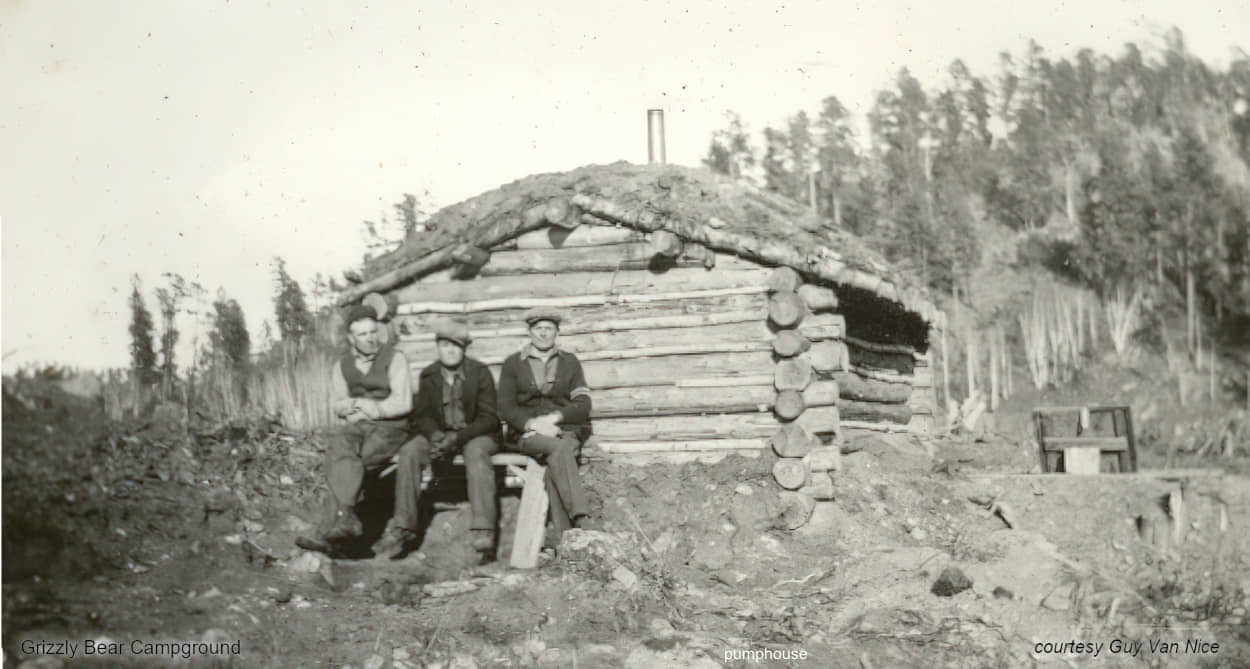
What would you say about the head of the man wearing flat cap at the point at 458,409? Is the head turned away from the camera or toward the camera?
toward the camera

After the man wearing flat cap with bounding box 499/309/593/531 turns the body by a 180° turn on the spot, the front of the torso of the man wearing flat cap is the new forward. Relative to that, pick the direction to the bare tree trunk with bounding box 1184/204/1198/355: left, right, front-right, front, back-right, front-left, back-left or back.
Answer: front-right

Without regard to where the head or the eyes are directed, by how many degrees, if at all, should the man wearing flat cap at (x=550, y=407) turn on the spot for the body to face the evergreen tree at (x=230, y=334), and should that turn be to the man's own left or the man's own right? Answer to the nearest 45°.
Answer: approximately 135° to the man's own right

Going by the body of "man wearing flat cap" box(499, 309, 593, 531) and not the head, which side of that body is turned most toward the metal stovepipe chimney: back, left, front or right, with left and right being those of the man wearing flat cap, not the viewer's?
back

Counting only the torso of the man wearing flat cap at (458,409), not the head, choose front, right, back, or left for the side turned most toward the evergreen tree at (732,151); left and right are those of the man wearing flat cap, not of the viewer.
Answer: back

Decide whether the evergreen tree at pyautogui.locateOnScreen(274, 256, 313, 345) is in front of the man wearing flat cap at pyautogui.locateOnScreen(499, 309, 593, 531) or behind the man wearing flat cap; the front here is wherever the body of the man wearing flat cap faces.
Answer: behind

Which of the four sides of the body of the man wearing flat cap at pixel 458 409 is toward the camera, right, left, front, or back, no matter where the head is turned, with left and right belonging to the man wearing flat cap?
front

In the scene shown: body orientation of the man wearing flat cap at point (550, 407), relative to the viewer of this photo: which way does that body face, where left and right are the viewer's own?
facing the viewer

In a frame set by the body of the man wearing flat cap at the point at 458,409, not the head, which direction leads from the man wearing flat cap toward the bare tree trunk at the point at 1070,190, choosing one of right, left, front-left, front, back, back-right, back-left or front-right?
back-left

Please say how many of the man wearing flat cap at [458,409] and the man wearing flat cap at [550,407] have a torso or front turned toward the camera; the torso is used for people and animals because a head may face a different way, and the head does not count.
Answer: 2

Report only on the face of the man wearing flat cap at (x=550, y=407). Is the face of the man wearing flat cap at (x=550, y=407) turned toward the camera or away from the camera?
toward the camera

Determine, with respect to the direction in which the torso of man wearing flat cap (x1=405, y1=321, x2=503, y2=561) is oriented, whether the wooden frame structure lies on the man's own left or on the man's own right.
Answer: on the man's own left

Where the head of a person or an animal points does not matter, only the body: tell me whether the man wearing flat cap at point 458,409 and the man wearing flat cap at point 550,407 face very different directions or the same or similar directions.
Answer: same or similar directions

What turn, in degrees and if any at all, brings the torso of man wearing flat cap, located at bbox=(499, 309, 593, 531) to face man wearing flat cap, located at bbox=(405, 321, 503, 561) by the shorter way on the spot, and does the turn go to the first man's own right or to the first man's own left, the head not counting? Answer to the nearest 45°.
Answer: approximately 90° to the first man's own right

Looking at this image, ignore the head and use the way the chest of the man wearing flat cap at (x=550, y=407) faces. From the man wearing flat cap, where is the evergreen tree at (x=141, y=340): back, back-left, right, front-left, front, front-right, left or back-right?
back-right
